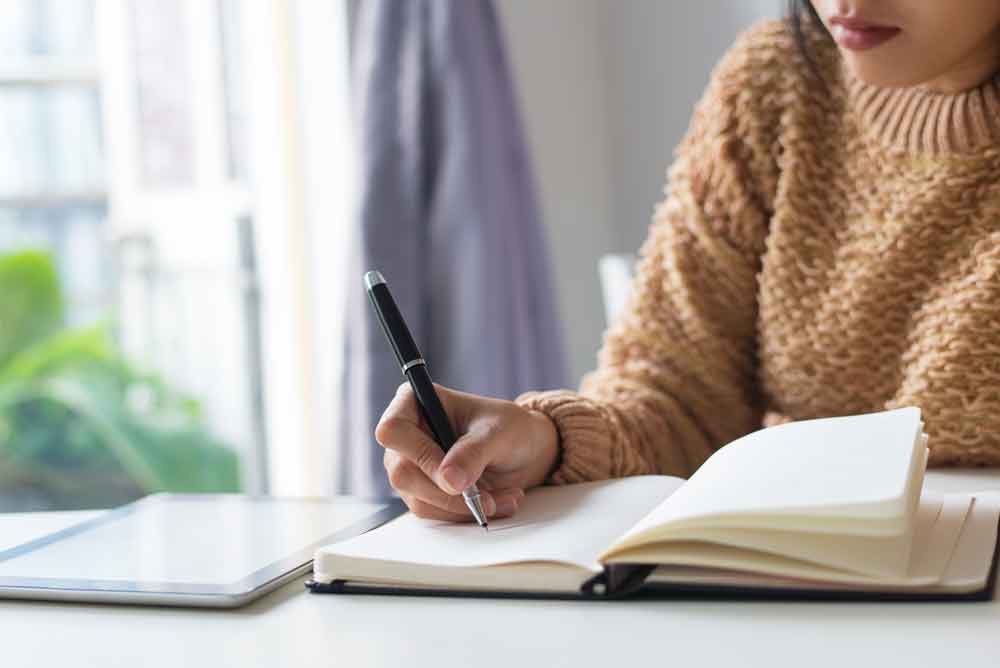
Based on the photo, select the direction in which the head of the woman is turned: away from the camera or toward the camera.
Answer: toward the camera

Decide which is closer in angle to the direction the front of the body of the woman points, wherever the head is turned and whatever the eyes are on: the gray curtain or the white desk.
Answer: the white desk

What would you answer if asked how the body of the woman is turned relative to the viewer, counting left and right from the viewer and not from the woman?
facing the viewer and to the left of the viewer

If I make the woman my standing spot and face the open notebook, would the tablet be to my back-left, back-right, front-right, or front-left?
front-right

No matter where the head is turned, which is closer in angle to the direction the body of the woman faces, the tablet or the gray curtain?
the tablet

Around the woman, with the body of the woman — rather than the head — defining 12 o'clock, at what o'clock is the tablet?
The tablet is roughly at 12 o'clock from the woman.

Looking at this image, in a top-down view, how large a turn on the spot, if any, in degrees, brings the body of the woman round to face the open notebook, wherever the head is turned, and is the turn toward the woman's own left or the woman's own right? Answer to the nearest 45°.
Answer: approximately 45° to the woman's own left

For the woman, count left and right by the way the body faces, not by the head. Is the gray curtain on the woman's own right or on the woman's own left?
on the woman's own right

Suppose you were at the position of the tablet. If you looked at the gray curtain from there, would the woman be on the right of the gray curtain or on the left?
right

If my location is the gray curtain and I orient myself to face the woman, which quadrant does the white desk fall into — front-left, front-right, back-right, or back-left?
front-right
